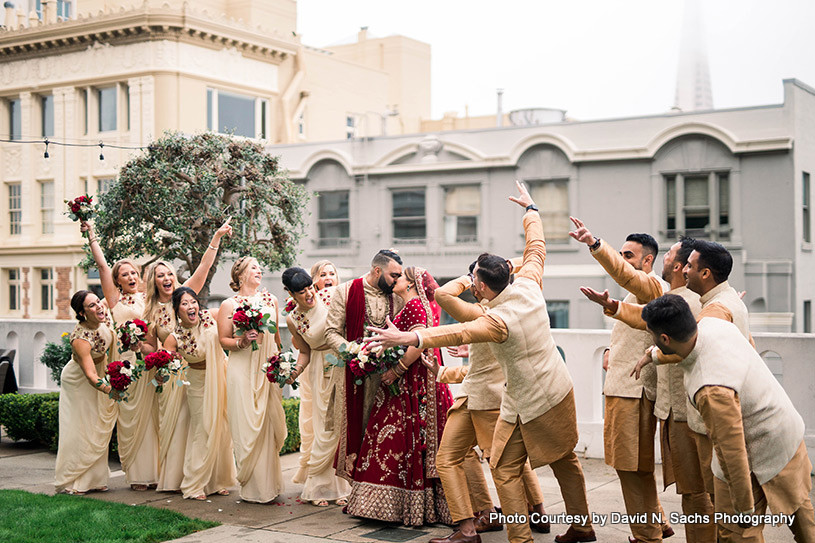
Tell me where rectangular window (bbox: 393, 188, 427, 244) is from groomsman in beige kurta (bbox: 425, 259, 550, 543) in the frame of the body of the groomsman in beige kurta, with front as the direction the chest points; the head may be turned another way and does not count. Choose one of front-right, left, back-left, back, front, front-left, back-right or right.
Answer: right

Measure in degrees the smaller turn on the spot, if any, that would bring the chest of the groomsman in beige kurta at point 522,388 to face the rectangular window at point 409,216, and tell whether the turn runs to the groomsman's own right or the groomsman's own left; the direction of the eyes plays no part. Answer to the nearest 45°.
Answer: approximately 45° to the groomsman's own right

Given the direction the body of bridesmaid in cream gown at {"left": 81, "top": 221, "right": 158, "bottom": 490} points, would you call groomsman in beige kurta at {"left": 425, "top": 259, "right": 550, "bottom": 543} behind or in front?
in front

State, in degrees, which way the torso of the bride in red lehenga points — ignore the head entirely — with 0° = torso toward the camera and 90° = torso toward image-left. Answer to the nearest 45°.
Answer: approximately 90°

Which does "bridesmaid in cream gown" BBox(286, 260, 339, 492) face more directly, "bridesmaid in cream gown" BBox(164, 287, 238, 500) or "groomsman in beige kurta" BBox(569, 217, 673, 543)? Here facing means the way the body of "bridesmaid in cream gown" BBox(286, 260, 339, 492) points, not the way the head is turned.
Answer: the groomsman in beige kurta

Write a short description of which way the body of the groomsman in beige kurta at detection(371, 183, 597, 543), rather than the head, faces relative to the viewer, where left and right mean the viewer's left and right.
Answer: facing away from the viewer and to the left of the viewer

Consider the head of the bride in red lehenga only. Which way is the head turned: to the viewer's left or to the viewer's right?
to the viewer's left

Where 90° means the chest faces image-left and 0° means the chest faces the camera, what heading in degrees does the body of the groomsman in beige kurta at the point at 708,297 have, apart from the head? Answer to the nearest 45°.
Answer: approximately 90°

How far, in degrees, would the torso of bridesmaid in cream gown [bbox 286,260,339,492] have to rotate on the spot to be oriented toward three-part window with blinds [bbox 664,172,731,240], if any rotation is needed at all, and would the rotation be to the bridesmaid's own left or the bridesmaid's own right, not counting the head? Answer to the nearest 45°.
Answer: approximately 90° to the bridesmaid's own left

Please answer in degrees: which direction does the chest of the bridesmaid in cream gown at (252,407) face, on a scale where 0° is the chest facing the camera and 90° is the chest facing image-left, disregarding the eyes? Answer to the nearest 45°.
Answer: approximately 315°
